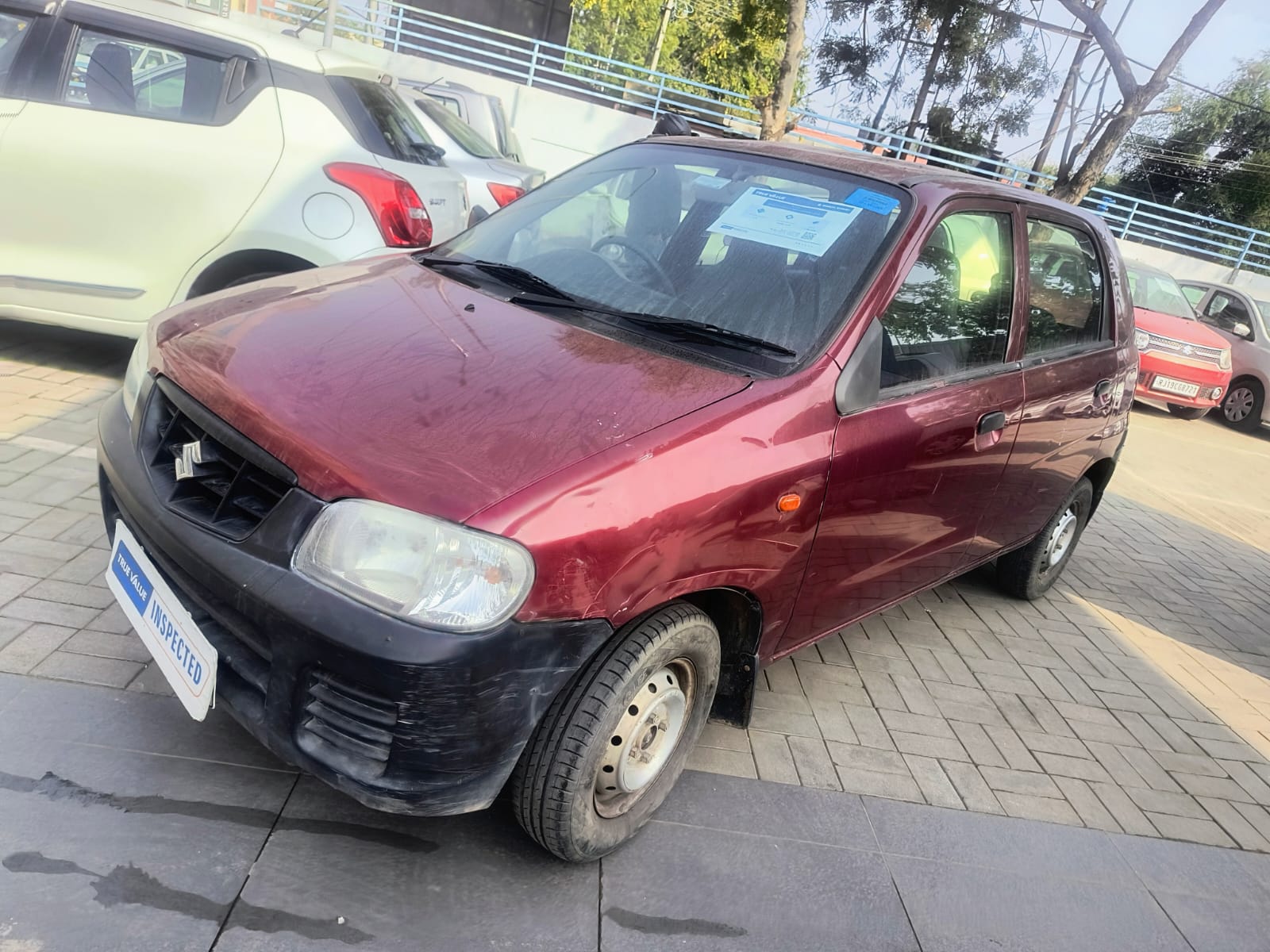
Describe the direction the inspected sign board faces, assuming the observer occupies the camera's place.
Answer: facing the viewer and to the left of the viewer

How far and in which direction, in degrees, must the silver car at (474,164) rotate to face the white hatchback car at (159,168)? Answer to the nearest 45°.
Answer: approximately 90° to its left

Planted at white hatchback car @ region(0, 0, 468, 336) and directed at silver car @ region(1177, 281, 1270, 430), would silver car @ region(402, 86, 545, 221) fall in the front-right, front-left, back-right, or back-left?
front-left

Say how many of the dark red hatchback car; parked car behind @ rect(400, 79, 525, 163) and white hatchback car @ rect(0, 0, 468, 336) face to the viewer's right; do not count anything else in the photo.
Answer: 0

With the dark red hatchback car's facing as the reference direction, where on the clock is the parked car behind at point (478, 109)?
The parked car behind is roughly at 4 o'clock from the dark red hatchback car.

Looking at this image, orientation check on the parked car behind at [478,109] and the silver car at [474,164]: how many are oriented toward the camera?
0

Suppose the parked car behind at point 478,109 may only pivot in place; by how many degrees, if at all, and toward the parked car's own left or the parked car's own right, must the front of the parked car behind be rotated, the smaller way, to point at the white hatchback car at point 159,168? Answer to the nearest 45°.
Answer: approximately 135° to the parked car's own left

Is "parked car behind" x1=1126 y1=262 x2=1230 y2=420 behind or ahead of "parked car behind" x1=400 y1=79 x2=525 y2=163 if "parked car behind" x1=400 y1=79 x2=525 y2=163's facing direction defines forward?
behind

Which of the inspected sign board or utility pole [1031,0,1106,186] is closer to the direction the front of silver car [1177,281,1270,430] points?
the inspected sign board

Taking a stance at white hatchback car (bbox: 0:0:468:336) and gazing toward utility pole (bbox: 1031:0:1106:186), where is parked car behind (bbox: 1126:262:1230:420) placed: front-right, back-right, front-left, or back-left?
front-right

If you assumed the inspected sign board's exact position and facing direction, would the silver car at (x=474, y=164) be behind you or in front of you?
behind

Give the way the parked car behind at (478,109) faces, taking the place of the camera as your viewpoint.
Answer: facing away from the viewer and to the left of the viewer

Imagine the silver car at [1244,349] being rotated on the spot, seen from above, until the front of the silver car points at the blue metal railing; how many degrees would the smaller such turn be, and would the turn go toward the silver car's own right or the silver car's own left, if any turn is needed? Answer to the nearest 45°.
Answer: approximately 135° to the silver car's own right

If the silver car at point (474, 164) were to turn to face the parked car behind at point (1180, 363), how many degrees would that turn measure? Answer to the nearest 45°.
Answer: approximately 135° to its right

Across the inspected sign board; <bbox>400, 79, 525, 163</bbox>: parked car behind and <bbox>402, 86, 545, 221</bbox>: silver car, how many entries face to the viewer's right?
0
